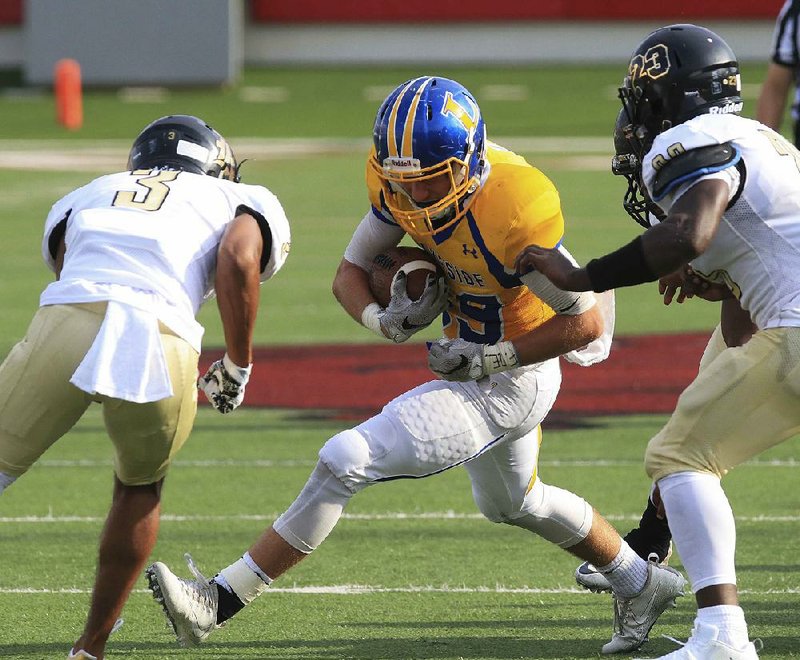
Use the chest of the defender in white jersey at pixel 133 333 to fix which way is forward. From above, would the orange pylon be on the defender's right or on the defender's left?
on the defender's left

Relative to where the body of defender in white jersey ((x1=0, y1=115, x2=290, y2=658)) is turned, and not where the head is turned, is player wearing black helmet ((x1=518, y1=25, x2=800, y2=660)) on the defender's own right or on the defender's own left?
on the defender's own right

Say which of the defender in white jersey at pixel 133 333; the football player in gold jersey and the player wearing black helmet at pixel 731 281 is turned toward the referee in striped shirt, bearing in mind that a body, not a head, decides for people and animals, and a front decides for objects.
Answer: the defender in white jersey

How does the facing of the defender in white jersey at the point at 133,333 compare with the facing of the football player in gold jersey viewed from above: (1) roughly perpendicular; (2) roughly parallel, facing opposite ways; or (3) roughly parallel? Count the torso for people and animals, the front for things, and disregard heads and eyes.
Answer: roughly parallel, facing opposite ways

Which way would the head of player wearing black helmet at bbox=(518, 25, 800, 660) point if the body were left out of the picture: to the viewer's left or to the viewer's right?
to the viewer's left

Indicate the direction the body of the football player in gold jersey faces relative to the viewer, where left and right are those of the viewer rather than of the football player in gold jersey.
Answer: facing the viewer and to the left of the viewer

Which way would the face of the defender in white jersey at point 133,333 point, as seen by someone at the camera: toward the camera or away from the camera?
away from the camera

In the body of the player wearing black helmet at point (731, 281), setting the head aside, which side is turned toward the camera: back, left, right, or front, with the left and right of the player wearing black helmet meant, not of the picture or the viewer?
left

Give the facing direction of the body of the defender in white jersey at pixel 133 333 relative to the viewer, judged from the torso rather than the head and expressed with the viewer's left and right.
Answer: facing away from the viewer and to the right of the viewer

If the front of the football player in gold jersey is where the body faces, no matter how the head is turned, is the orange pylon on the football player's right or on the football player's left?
on the football player's right

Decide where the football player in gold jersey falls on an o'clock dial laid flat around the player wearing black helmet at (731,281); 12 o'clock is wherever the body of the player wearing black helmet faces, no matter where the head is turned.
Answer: The football player in gold jersey is roughly at 12 o'clock from the player wearing black helmet.

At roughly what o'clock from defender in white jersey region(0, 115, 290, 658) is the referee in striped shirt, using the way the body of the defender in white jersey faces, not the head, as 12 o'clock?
The referee in striped shirt is roughly at 12 o'clock from the defender in white jersey.

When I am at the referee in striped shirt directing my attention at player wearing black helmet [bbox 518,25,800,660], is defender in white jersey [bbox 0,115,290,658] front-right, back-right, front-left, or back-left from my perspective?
front-right

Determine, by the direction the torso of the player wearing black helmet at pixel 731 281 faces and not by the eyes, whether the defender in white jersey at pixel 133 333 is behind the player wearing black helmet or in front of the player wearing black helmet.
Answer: in front

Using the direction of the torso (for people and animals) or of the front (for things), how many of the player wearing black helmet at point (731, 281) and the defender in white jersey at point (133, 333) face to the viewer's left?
1

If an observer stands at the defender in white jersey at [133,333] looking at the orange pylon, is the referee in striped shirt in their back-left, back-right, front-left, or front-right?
front-right
